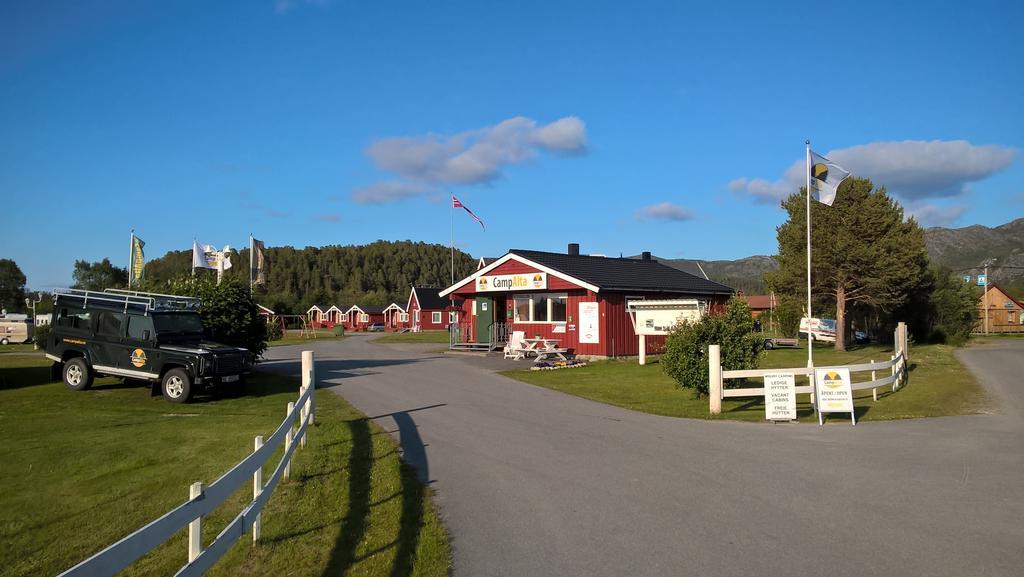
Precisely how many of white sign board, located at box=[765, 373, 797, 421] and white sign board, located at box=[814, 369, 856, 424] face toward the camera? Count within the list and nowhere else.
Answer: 2

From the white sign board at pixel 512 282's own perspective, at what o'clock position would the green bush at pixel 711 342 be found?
The green bush is roughly at 10 o'clock from the white sign board.

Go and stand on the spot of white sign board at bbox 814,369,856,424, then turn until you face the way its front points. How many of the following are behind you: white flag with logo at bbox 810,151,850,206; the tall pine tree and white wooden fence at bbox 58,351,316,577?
2

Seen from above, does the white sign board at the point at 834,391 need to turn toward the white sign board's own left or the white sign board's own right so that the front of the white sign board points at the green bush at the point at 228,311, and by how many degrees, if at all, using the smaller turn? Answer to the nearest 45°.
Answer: approximately 90° to the white sign board's own right

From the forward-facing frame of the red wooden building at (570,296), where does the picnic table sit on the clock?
The picnic table is roughly at 11 o'clock from the red wooden building.

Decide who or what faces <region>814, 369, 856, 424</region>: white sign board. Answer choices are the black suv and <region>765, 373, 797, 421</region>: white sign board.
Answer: the black suv

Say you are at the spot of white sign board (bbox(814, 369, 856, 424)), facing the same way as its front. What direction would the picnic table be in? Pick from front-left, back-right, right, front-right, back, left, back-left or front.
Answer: back-right

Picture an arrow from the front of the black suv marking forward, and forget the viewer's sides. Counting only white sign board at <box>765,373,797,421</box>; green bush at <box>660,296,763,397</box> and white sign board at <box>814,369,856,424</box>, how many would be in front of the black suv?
3

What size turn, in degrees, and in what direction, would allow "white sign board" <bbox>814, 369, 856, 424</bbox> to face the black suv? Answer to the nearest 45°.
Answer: approximately 90° to its right

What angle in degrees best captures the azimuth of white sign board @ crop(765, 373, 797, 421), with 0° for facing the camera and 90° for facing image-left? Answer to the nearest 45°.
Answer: approximately 0°

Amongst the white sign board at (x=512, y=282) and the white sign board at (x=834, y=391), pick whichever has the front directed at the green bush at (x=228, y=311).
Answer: the white sign board at (x=512, y=282)

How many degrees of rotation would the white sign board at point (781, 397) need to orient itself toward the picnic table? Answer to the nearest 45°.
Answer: approximately 135° to its right
